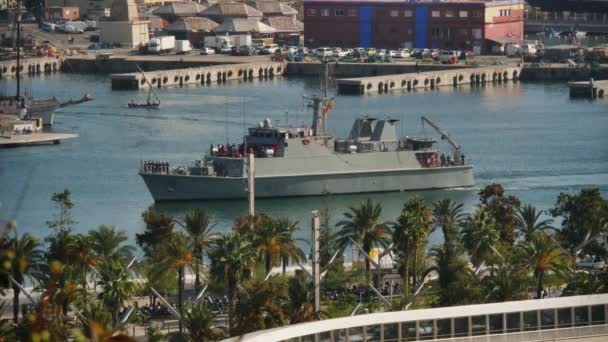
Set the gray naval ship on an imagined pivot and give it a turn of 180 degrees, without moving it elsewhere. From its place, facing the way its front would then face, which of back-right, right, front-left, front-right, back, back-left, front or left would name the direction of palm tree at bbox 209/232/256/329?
right

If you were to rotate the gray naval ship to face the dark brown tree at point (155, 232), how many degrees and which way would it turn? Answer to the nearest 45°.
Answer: approximately 90° to its left

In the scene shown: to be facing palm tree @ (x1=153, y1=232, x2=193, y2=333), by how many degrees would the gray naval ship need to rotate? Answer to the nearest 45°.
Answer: approximately 90° to its left

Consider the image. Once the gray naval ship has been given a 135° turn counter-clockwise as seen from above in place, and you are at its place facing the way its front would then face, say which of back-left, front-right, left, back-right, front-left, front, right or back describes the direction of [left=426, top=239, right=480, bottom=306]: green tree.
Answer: front-right

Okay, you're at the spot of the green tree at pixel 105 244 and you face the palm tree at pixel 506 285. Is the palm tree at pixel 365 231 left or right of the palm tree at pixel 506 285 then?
left

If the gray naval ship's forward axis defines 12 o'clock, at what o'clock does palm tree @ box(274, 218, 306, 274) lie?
The palm tree is roughly at 9 o'clock from the gray naval ship.

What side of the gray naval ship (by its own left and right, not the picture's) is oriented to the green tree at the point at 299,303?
left

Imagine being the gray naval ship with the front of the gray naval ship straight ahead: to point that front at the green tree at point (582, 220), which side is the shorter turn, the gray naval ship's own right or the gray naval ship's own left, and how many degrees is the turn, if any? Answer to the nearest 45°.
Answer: approximately 135° to the gray naval ship's own left

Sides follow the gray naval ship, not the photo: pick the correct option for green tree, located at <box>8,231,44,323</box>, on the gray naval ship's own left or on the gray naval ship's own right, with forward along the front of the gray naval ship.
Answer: on the gray naval ship's own left

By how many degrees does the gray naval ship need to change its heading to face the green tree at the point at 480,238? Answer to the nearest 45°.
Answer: approximately 90° to its left

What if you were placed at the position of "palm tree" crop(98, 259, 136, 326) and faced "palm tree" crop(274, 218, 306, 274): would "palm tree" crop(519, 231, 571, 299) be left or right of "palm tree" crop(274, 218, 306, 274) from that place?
right

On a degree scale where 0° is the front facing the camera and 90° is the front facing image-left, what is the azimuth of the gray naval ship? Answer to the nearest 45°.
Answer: approximately 90°

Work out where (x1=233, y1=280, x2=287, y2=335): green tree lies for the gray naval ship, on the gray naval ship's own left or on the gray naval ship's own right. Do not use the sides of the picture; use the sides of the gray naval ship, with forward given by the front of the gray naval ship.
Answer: on the gray naval ship's own left

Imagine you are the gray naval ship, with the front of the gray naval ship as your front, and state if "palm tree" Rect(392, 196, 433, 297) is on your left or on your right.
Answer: on your left
